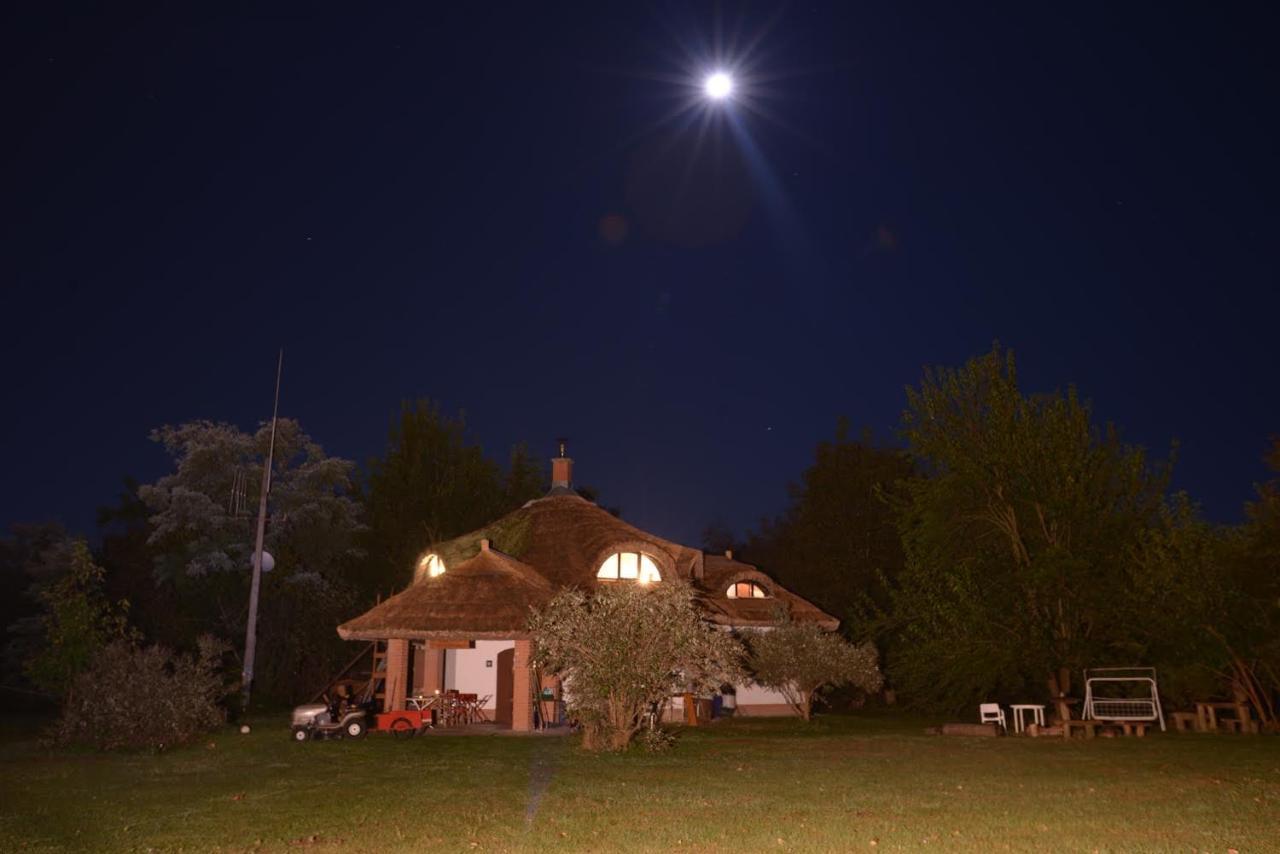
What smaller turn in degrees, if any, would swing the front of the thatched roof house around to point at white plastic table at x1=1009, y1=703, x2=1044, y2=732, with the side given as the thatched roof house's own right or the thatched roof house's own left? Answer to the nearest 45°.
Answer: approximately 45° to the thatched roof house's own left

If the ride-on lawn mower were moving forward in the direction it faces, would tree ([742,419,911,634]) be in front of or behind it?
behind

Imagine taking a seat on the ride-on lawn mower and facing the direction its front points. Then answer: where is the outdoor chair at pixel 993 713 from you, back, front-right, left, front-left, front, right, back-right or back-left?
back

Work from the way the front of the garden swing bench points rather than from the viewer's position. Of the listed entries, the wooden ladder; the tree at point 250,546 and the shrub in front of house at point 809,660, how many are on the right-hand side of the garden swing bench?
3

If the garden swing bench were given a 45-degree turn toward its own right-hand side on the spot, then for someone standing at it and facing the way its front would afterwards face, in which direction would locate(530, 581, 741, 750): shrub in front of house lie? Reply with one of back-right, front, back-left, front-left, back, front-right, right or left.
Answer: front

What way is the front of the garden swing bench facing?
toward the camera

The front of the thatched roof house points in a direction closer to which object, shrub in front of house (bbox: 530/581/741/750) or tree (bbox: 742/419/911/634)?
the shrub in front of house

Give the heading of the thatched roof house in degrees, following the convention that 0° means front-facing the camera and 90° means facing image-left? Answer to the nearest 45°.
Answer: approximately 0°

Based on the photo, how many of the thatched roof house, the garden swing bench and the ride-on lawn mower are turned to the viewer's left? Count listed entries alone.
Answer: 1

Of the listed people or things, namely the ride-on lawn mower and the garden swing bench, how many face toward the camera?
1

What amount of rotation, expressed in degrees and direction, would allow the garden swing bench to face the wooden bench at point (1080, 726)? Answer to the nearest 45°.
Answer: approximately 45° to its right

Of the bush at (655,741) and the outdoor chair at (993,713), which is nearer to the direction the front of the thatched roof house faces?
the bush

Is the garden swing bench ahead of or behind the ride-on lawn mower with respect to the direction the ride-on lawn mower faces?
behind

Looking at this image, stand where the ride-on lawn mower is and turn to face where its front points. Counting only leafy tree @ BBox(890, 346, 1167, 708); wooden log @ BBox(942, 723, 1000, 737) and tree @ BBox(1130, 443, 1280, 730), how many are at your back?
3

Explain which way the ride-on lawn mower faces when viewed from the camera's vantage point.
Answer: facing to the left of the viewer

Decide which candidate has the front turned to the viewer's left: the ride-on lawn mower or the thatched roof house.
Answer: the ride-on lawn mower

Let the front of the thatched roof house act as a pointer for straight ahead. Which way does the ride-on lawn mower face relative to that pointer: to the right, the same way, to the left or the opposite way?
to the right

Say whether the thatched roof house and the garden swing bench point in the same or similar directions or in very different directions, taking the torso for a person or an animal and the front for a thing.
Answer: same or similar directions
